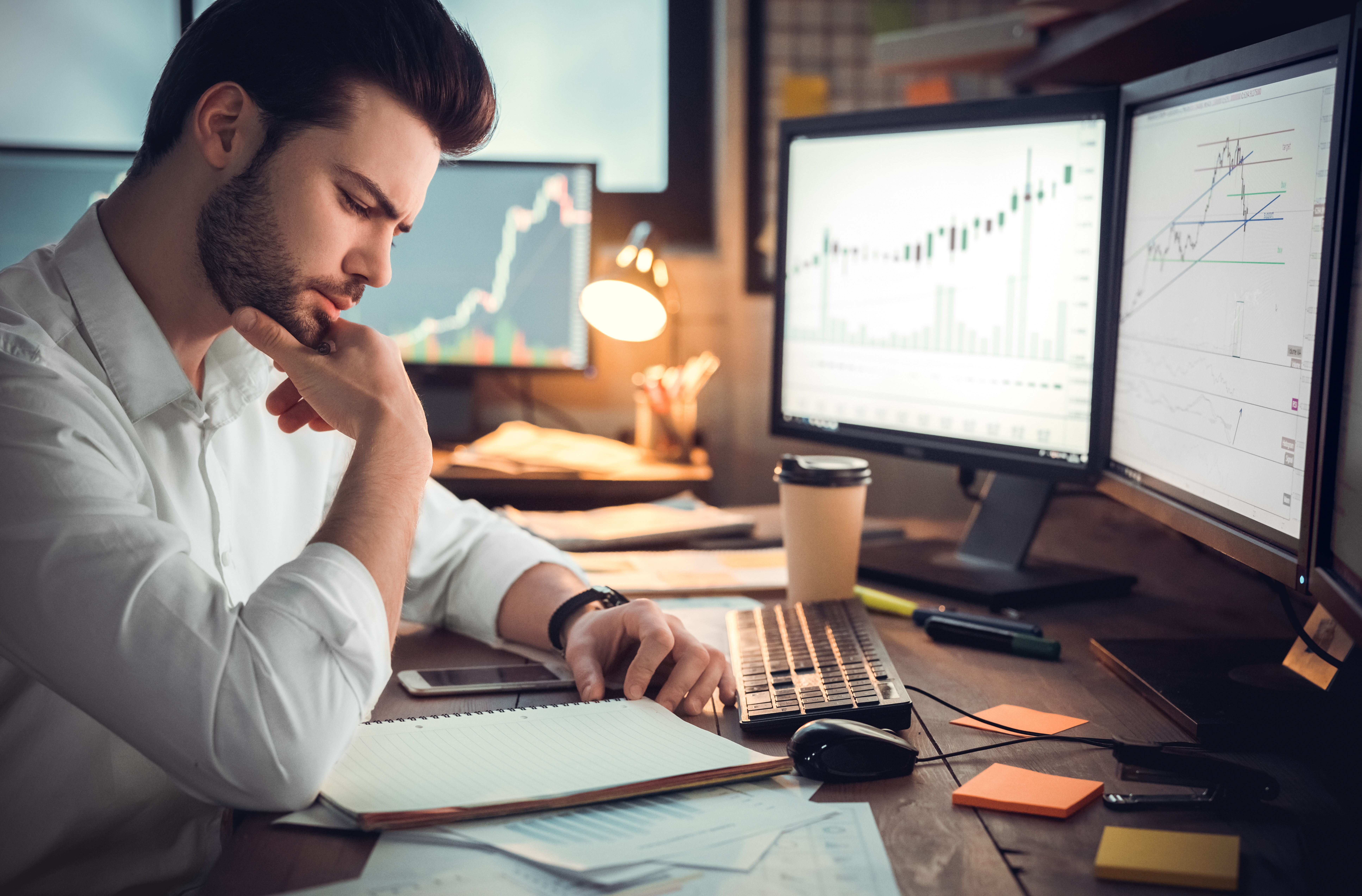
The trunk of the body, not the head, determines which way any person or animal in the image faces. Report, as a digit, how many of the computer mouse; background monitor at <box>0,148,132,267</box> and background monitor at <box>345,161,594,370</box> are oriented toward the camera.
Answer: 2

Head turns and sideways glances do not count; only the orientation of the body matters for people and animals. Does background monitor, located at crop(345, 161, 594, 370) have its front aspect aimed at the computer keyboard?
yes

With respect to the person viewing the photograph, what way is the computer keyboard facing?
facing to the left of the viewer

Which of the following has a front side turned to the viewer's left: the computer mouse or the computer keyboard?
the computer keyboard

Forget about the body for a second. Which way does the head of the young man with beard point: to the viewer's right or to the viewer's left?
to the viewer's right

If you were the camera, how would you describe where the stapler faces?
facing to the left of the viewer

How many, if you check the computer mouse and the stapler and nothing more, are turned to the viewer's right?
1
